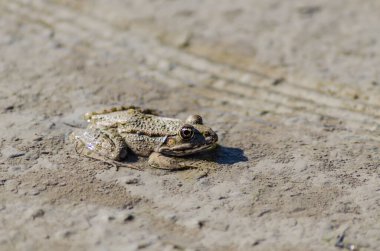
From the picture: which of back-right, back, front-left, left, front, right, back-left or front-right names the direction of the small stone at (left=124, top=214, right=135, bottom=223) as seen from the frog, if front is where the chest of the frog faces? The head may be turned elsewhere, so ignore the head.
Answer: right

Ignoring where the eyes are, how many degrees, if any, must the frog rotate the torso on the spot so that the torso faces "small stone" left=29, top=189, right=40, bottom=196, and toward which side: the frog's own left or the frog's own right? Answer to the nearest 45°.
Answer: approximately 135° to the frog's own right

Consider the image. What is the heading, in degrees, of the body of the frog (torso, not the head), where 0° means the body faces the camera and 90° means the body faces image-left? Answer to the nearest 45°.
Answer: approximately 270°

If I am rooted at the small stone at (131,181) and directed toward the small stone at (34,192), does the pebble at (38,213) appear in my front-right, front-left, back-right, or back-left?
front-left

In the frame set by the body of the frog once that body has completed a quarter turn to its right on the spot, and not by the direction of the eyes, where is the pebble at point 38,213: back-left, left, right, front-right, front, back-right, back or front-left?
front-right

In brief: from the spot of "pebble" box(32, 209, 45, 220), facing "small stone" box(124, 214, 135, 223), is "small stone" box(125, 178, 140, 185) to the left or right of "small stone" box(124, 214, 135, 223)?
left

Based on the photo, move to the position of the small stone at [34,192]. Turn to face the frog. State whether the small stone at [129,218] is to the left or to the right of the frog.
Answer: right
